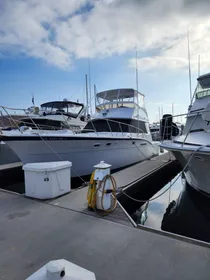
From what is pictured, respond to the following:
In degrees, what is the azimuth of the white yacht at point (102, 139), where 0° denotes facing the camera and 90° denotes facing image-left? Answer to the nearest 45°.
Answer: approximately 45°

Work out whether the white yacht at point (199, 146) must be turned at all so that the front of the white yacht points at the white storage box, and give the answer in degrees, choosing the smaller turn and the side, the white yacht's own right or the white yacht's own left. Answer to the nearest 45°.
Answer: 0° — it already faces it

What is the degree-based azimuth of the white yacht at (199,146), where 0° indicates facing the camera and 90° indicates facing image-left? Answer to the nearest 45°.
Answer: approximately 45°

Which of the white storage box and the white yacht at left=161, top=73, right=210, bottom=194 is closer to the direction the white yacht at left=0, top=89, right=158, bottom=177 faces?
the white storage box
